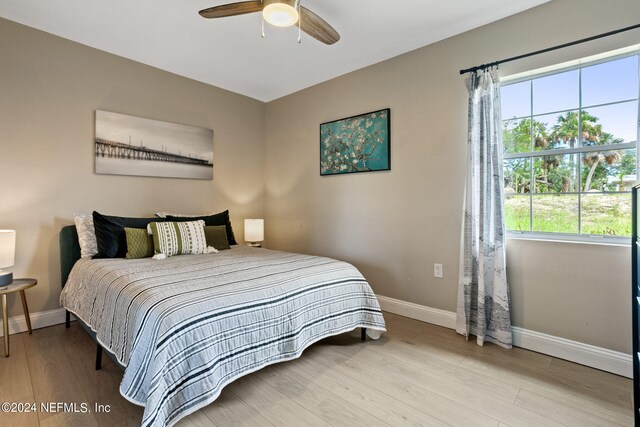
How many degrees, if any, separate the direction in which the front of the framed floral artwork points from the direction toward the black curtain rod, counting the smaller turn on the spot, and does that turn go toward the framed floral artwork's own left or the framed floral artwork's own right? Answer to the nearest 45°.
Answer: approximately 90° to the framed floral artwork's own left

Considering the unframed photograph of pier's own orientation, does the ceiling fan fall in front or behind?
in front

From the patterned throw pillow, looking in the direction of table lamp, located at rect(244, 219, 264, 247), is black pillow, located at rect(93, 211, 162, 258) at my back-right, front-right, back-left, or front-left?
back-left

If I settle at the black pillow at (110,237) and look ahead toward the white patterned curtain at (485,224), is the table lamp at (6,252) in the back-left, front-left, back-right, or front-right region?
back-right

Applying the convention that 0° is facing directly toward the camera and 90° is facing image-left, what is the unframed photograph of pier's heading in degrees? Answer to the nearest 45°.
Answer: approximately 315°

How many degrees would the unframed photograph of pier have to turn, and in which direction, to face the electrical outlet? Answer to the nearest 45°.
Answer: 0° — it already faces it

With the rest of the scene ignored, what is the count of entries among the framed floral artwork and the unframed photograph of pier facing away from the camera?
0

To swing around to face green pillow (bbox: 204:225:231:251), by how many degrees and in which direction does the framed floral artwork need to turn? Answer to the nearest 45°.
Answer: approximately 45° to its right

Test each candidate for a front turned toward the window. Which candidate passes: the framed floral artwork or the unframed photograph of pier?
the unframed photograph of pier

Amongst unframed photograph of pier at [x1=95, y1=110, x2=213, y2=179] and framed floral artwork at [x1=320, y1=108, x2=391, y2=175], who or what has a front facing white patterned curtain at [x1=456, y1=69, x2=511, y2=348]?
the unframed photograph of pier

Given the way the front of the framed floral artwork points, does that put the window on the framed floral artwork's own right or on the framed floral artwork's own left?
on the framed floral artwork's own left

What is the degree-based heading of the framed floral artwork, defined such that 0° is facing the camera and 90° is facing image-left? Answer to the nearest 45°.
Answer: approximately 45°
